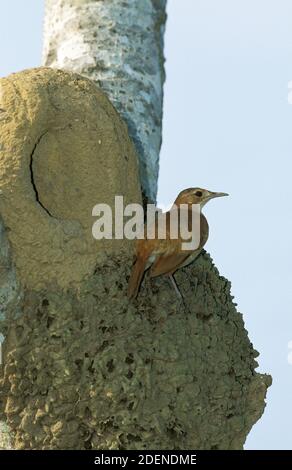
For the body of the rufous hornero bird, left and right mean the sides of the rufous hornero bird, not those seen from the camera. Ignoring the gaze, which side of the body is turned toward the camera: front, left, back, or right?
right
